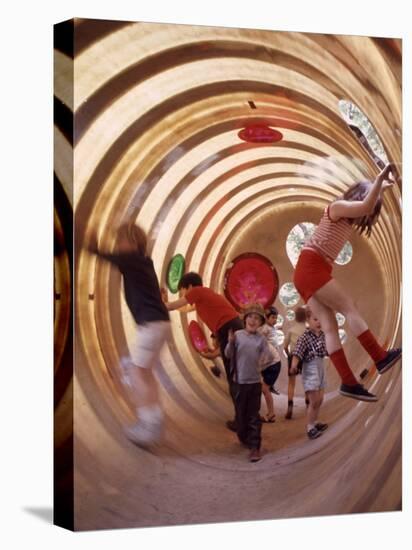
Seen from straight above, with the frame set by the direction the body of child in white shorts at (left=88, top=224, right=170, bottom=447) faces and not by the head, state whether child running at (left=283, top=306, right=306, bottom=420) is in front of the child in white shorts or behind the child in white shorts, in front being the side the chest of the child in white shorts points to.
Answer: behind

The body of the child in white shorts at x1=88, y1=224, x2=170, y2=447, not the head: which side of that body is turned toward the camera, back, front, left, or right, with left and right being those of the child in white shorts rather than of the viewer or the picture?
left
